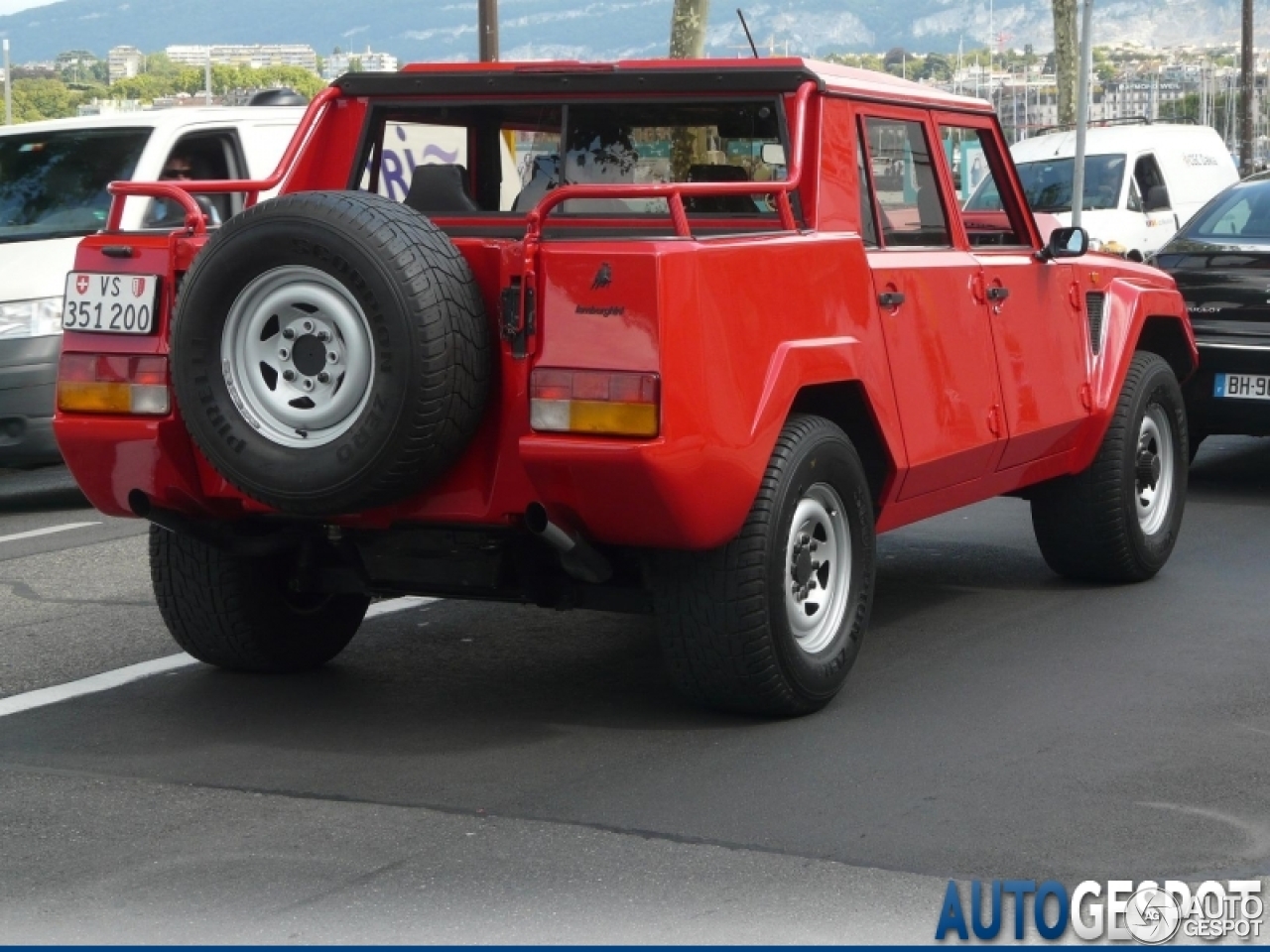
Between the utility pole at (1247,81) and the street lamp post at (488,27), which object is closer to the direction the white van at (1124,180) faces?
the street lamp post

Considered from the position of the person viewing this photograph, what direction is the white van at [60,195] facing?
facing the viewer and to the left of the viewer

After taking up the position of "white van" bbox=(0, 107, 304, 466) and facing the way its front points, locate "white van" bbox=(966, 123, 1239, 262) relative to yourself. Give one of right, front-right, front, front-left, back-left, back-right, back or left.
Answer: back

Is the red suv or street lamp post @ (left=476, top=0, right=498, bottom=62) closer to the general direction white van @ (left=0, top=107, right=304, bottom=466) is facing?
the red suv

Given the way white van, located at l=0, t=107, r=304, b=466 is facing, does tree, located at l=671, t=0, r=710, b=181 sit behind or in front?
behind

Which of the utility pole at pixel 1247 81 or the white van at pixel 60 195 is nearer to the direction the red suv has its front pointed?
the utility pole

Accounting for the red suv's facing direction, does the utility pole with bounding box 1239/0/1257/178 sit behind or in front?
in front

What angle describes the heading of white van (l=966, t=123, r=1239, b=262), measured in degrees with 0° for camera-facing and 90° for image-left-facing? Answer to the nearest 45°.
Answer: approximately 45°

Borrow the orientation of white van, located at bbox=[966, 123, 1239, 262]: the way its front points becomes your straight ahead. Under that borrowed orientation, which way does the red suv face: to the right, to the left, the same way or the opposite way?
the opposite way

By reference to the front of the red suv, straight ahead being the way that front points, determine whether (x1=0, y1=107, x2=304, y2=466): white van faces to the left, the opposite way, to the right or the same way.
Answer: the opposite way

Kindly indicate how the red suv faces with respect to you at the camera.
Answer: facing away from the viewer and to the right of the viewer

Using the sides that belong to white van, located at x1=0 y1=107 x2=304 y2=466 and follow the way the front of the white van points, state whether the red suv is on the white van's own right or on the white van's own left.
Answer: on the white van's own left

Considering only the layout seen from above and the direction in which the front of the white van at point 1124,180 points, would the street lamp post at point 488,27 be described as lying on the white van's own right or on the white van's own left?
on the white van's own right

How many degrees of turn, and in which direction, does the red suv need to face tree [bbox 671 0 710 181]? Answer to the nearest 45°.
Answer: approximately 45° to its left
